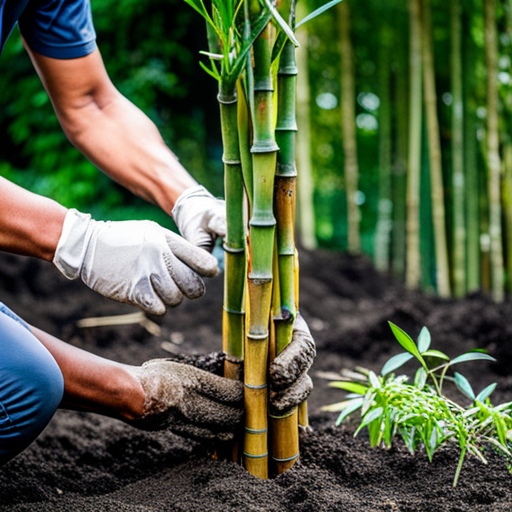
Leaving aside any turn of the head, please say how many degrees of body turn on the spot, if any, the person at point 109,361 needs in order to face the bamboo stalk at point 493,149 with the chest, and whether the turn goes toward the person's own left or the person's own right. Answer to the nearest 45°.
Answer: approximately 45° to the person's own left

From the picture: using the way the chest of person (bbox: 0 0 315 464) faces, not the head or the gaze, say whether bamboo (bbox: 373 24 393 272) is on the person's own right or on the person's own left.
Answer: on the person's own left

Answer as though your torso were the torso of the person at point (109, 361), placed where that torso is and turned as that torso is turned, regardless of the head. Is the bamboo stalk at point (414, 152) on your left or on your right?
on your left

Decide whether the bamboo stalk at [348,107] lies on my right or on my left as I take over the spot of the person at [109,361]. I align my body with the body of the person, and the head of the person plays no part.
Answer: on my left

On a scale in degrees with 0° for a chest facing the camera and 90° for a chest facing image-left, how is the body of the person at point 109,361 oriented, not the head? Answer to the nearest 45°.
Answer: approximately 270°
